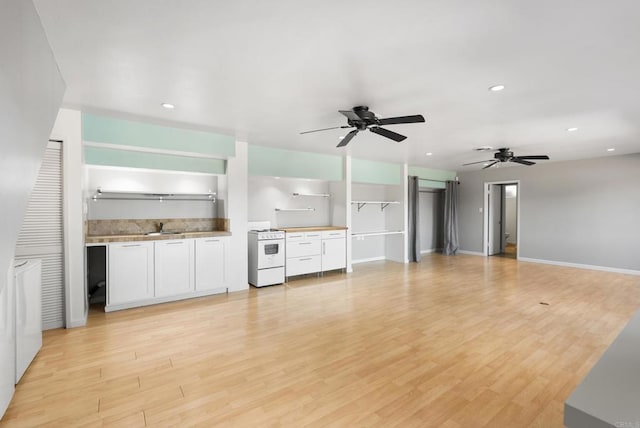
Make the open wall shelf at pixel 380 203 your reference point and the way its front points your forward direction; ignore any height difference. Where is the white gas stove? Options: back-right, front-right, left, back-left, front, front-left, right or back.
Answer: right

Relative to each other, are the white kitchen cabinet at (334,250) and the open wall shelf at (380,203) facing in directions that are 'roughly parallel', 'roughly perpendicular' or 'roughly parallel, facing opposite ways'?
roughly parallel

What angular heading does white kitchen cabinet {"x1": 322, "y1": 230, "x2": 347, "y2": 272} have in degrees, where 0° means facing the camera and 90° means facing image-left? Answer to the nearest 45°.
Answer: approximately 315°

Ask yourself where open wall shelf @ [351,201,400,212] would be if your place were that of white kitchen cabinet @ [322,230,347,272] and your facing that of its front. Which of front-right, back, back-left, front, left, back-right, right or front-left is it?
left

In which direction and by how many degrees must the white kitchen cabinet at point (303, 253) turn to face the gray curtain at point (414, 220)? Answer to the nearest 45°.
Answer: approximately 90° to its left

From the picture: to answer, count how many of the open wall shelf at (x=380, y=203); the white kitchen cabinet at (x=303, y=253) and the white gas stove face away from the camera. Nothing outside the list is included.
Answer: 0

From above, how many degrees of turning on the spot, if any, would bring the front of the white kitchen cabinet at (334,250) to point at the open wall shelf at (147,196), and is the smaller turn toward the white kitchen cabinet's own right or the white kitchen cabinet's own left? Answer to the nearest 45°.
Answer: approximately 90° to the white kitchen cabinet's own right

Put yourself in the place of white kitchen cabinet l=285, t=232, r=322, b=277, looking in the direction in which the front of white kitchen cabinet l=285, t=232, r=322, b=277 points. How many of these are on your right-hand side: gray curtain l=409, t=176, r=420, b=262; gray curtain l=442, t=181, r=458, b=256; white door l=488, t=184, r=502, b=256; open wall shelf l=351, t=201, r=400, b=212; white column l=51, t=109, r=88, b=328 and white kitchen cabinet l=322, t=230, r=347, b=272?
1

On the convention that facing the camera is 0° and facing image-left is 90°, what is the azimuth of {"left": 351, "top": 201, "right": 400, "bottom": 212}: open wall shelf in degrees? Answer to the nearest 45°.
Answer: approximately 315°

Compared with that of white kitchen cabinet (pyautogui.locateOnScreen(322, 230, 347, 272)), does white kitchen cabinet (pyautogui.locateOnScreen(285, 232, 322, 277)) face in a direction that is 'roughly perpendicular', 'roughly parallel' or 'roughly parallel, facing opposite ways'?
roughly parallel

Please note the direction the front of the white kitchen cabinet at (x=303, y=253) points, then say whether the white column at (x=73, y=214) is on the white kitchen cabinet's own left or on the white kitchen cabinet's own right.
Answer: on the white kitchen cabinet's own right

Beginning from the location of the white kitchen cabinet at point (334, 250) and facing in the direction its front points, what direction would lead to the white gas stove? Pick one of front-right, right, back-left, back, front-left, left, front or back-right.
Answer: right

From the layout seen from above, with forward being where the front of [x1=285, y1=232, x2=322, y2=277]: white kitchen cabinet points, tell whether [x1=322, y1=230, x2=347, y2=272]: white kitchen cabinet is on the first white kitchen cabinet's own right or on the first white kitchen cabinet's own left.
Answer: on the first white kitchen cabinet's own left

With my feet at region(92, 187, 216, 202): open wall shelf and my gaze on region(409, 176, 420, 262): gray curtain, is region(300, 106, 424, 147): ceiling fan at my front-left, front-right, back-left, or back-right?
front-right

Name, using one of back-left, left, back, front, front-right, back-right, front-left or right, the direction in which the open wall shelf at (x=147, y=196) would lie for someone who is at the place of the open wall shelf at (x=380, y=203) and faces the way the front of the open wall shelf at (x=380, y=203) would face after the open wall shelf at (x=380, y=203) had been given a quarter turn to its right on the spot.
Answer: front

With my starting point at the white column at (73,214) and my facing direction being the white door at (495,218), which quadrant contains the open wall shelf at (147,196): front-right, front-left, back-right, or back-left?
front-left
